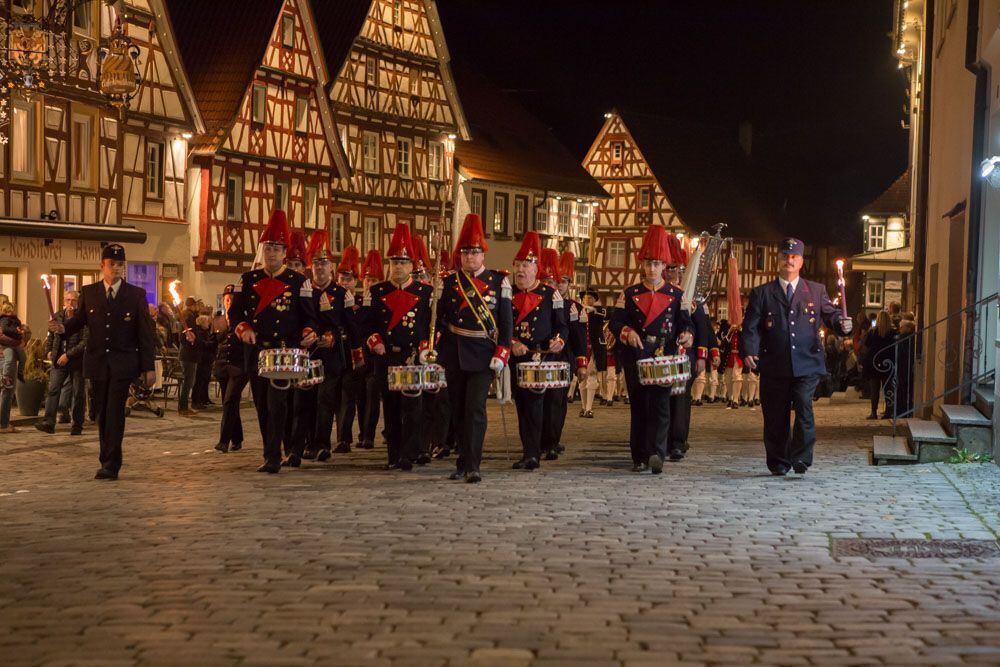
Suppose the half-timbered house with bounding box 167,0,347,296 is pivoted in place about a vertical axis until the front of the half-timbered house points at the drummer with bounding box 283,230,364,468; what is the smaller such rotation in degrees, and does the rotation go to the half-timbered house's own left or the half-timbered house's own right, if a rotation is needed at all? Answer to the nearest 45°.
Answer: approximately 45° to the half-timbered house's own right

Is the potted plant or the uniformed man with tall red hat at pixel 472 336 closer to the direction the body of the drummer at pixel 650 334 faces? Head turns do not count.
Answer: the uniformed man with tall red hat

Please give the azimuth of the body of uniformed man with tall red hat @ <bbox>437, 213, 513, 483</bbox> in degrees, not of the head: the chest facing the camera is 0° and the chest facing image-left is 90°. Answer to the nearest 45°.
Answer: approximately 0°

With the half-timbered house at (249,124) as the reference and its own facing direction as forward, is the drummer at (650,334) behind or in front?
in front

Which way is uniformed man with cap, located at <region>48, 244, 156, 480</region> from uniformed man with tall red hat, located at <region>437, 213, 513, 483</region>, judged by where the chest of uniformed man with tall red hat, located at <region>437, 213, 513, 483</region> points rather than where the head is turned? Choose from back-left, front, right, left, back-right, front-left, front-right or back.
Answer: right
